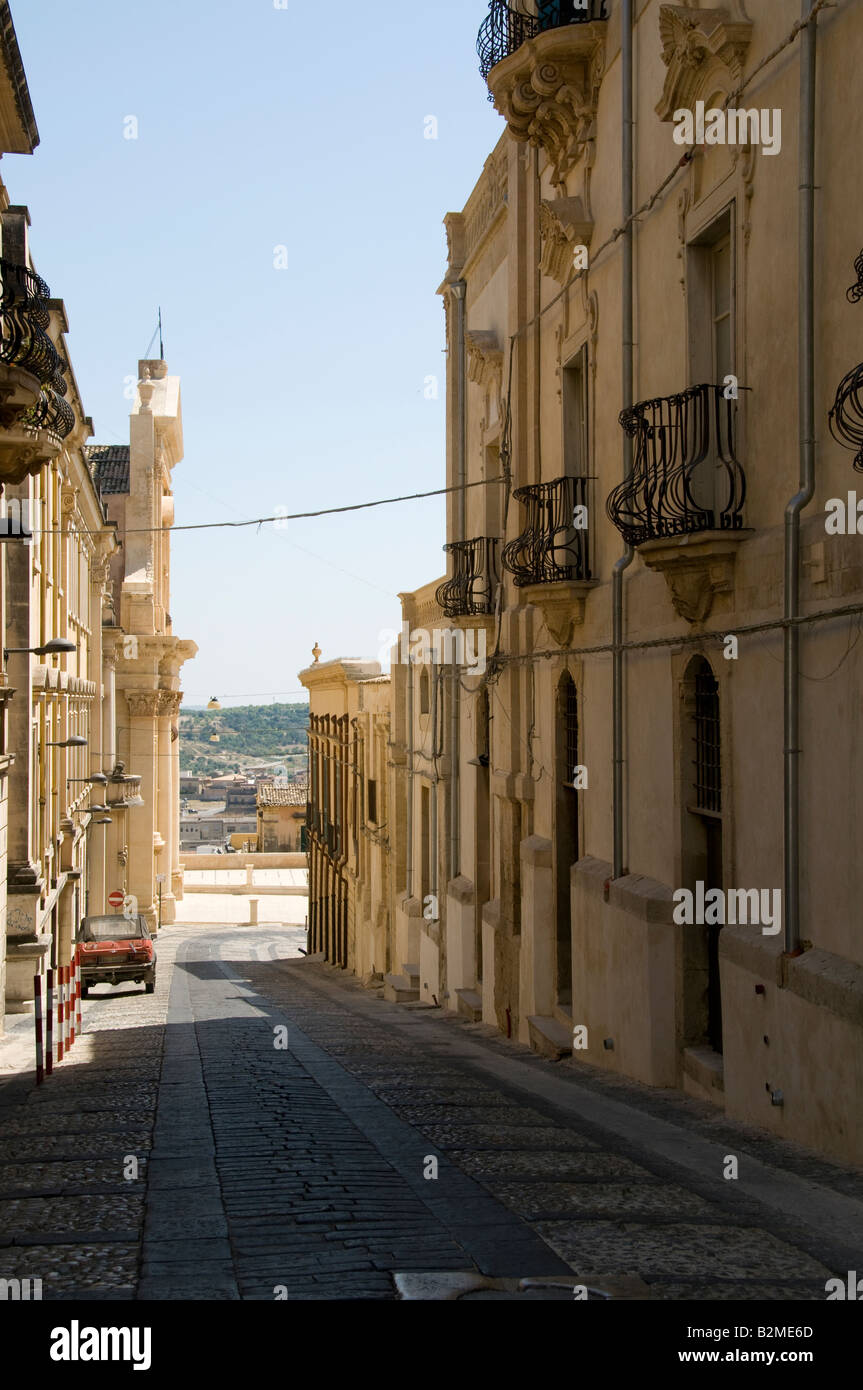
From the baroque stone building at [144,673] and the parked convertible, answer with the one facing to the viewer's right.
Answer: the baroque stone building

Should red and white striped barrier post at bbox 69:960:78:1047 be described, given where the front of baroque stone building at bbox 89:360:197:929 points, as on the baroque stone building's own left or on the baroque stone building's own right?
on the baroque stone building's own right

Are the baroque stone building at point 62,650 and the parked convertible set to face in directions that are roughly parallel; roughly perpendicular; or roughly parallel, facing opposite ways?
roughly perpendicular

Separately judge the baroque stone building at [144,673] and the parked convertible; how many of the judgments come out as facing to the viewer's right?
1

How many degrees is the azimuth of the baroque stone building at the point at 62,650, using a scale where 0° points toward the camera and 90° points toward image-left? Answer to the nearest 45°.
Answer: approximately 270°

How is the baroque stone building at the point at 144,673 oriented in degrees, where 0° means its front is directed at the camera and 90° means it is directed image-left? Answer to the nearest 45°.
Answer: approximately 270°
